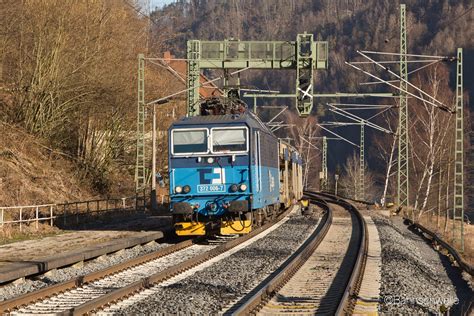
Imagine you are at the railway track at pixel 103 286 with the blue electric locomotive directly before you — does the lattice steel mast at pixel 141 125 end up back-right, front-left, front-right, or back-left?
front-left

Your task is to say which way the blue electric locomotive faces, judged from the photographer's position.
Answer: facing the viewer

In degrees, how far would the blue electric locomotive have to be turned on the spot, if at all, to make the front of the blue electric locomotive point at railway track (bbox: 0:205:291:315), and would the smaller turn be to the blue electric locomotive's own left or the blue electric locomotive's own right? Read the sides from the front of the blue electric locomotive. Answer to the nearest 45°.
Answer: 0° — it already faces it

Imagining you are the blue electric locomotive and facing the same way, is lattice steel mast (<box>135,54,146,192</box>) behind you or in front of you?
behind

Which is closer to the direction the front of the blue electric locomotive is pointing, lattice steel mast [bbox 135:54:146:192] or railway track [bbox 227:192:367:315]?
the railway track

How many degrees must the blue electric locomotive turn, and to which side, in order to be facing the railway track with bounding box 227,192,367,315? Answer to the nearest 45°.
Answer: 0° — it already faces it
